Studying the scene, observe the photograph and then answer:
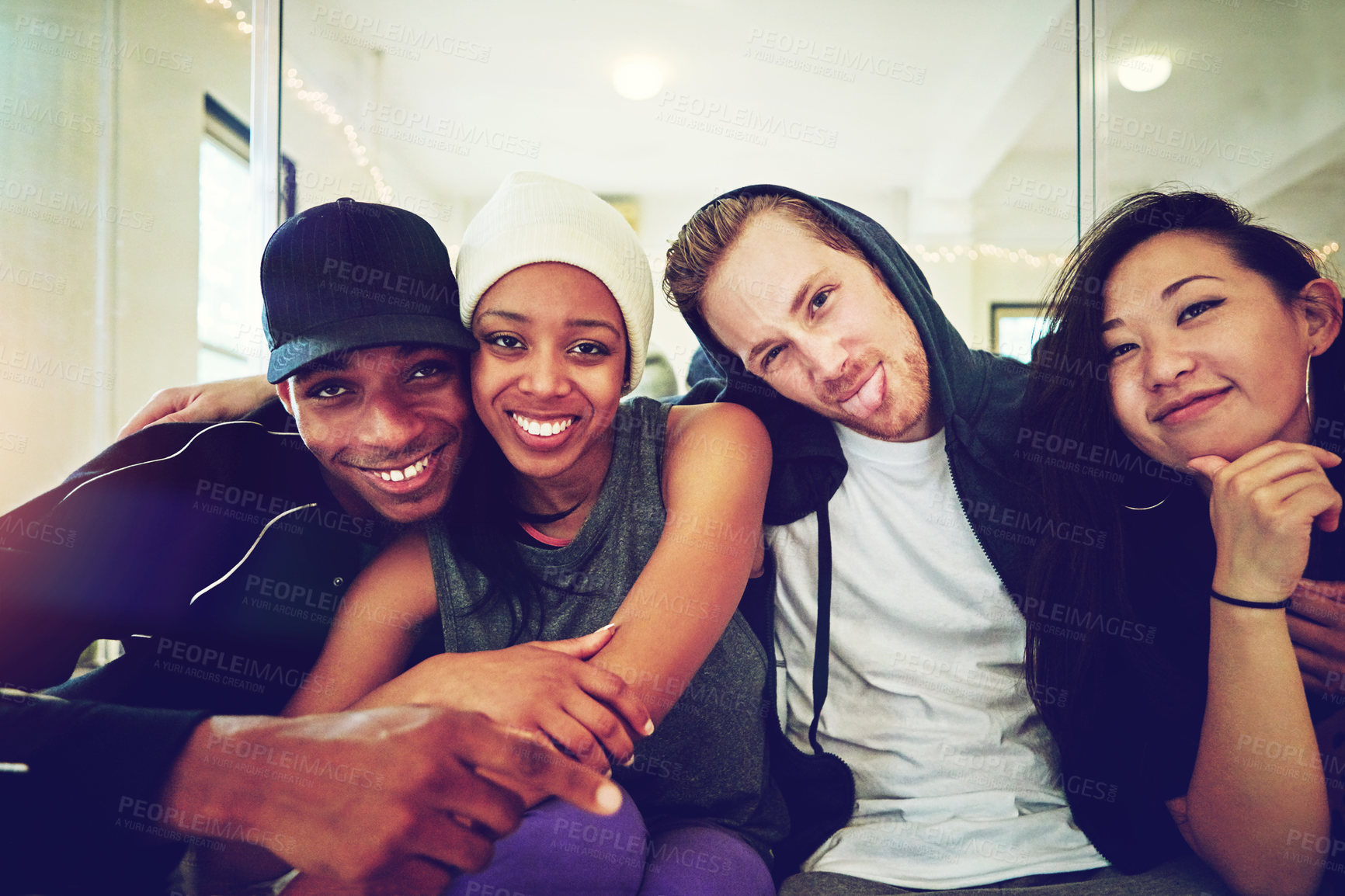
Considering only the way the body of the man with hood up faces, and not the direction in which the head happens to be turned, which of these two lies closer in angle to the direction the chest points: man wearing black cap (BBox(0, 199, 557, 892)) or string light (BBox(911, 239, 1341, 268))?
the man wearing black cap

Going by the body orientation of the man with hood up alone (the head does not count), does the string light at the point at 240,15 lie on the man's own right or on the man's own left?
on the man's own right

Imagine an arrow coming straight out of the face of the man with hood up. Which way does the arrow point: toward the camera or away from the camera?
toward the camera

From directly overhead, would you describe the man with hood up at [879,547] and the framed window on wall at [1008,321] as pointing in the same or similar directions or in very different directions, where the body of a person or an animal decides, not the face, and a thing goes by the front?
same or similar directions

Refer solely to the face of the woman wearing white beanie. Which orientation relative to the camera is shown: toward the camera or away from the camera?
toward the camera

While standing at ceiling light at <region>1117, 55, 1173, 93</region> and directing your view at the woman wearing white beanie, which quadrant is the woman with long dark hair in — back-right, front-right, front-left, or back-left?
front-left

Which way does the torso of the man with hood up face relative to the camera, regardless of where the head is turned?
toward the camera

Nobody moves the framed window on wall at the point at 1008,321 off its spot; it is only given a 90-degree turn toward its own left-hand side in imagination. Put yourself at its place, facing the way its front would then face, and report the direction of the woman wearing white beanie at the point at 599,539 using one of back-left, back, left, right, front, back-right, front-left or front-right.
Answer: right

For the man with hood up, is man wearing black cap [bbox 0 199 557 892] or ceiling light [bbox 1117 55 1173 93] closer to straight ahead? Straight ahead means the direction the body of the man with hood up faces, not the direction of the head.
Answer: the man wearing black cap

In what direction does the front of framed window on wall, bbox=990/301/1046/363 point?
toward the camera

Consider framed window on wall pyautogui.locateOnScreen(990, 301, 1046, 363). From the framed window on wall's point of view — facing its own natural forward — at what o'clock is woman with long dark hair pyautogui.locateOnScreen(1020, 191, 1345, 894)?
The woman with long dark hair is roughly at 12 o'clock from the framed window on wall.

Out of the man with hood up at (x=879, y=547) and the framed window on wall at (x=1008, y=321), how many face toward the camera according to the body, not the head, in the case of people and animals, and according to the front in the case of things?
2

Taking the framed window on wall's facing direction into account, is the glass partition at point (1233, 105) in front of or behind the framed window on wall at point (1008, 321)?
in front
